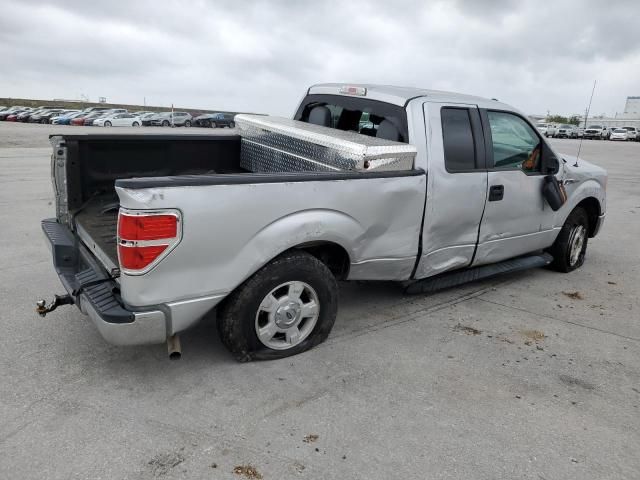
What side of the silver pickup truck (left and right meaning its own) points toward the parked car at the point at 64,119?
left

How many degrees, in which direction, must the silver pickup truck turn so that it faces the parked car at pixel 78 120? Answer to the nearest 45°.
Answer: approximately 90° to its left

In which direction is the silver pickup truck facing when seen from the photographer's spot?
facing away from the viewer and to the right of the viewer

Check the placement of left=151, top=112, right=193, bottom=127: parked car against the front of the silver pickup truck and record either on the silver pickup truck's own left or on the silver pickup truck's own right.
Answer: on the silver pickup truck's own left

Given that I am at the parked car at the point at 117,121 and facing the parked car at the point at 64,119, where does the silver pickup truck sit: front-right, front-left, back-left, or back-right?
back-left

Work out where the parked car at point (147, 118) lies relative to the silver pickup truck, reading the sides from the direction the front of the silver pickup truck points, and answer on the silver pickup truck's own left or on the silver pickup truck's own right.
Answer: on the silver pickup truck's own left

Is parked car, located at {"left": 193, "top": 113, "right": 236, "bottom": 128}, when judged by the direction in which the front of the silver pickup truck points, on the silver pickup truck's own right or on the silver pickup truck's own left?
on the silver pickup truck's own left

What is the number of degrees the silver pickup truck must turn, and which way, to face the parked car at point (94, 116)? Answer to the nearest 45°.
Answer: approximately 90° to its left
